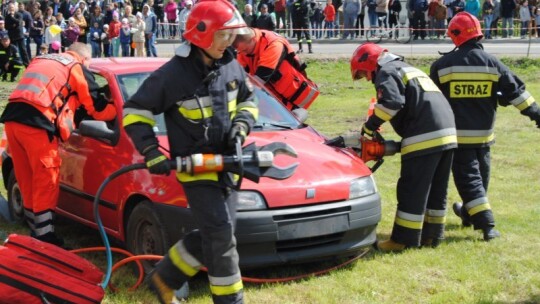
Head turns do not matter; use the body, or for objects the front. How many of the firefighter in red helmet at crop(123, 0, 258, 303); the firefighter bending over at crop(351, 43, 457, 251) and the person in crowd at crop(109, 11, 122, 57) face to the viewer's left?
1

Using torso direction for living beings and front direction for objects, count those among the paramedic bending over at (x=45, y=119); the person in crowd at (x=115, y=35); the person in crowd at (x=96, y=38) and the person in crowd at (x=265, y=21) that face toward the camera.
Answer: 3

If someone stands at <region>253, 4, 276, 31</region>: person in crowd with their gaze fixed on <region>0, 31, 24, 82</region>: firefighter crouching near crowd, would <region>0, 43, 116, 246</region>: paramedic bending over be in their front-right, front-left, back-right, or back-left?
front-left

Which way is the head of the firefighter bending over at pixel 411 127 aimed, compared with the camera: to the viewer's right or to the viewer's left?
to the viewer's left

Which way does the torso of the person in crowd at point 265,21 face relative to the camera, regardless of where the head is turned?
toward the camera

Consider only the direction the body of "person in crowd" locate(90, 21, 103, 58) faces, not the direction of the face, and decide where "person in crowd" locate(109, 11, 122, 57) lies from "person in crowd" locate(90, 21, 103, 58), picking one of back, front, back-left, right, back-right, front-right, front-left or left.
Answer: left

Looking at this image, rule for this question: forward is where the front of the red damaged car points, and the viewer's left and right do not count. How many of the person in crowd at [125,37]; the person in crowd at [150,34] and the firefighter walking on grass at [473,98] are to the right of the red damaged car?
0

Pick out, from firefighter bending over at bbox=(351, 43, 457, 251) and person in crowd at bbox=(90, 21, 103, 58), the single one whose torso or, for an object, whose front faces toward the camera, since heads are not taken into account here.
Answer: the person in crowd

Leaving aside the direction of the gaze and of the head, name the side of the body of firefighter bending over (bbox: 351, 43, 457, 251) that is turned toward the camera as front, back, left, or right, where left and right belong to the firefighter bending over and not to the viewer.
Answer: left

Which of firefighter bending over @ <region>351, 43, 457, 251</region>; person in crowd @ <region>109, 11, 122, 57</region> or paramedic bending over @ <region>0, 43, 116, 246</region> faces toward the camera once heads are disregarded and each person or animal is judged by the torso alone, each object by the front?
the person in crowd

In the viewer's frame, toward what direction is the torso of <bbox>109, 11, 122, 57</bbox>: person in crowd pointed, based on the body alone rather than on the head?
toward the camera

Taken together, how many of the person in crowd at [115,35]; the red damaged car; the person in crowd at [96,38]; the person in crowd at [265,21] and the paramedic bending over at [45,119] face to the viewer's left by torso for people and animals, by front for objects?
0

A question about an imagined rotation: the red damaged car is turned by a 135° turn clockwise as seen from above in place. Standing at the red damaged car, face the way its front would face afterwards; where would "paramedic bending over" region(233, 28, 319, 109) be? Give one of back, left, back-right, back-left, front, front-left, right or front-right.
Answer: right

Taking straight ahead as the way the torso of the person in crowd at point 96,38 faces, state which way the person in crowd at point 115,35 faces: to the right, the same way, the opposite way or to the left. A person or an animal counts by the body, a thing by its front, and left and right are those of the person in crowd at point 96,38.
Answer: the same way

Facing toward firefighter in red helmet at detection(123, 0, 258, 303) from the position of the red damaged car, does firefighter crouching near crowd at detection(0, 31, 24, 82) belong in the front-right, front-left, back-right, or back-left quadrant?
back-right

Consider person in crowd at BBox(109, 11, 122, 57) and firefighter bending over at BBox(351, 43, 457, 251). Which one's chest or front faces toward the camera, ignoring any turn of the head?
the person in crowd

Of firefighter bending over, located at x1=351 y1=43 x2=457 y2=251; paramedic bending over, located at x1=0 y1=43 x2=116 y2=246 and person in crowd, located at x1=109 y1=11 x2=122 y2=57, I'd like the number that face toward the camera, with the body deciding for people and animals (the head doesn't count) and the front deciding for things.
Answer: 1

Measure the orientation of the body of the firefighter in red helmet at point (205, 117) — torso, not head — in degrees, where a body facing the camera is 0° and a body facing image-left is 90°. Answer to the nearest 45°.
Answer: approximately 315°
